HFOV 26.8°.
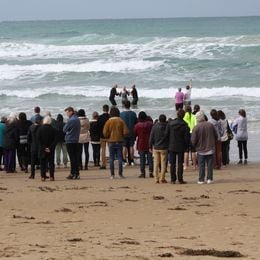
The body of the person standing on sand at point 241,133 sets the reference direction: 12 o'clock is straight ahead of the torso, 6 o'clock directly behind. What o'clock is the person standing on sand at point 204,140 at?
the person standing on sand at point 204,140 is roughly at 8 o'clock from the person standing on sand at point 241,133.

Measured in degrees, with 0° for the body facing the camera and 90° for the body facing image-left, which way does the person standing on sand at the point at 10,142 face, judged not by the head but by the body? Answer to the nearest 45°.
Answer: approximately 180°

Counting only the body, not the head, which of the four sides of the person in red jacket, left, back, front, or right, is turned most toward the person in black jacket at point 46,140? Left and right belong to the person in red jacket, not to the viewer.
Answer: left

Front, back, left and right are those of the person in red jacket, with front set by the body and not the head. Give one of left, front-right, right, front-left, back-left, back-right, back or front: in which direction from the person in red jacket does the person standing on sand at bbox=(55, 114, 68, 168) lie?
front-left

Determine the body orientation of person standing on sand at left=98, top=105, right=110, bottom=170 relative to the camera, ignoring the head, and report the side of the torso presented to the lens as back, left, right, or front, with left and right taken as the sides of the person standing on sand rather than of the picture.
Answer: back

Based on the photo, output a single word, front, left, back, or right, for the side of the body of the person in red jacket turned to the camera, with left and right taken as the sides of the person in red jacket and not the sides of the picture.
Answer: back

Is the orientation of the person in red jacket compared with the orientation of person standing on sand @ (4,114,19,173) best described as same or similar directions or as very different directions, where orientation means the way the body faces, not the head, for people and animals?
same or similar directions

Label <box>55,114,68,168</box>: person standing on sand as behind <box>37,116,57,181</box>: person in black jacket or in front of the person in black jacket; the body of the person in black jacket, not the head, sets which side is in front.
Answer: in front

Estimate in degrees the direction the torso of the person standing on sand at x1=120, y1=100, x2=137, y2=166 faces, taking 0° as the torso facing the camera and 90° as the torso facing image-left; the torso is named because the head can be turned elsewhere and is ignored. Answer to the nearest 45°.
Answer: approximately 180°

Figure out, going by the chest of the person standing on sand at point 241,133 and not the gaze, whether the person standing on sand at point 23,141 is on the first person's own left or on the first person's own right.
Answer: on the first person's own left

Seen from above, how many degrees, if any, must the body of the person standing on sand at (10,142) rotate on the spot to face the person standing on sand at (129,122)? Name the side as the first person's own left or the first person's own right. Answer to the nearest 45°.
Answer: approximately 90° to the first person's own right
